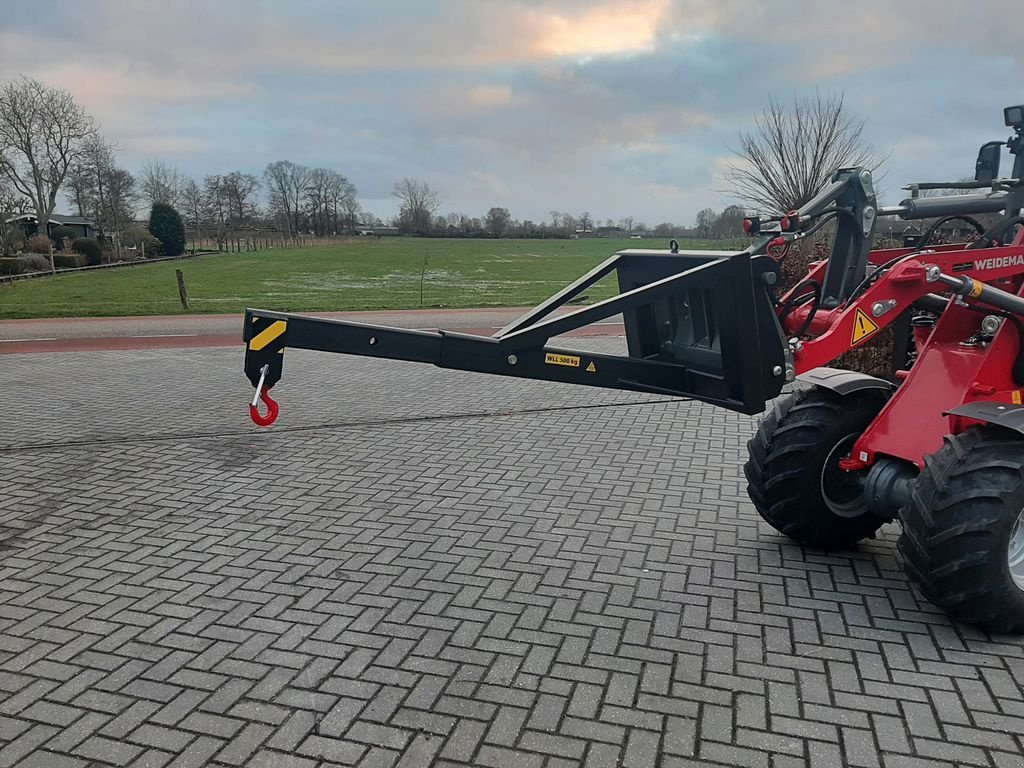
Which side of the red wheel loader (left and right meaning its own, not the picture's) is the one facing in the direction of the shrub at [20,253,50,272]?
right

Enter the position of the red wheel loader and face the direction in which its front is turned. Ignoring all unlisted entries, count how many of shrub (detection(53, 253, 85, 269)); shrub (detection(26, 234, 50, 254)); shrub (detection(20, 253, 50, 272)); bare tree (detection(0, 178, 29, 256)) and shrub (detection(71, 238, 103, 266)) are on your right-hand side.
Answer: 5

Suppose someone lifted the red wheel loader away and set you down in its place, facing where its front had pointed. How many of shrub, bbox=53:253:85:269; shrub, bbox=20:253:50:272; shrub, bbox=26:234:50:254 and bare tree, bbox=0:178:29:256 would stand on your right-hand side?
4

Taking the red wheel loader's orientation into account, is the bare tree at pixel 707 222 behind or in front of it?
behind

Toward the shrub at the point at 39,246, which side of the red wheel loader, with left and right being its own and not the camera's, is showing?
right

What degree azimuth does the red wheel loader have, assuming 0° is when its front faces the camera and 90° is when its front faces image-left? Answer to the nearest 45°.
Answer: approximately 45°

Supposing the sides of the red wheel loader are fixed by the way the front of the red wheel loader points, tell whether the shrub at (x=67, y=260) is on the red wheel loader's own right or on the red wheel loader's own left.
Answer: on the red wheel loader's own right

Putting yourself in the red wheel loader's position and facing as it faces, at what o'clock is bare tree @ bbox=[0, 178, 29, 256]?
The bare tree is roughly at 3 o'clock from the red wheel loader.
